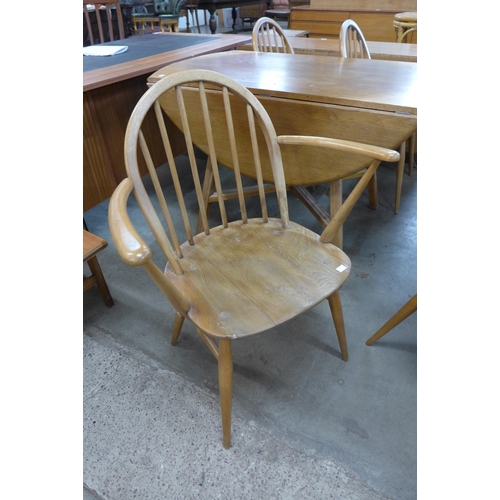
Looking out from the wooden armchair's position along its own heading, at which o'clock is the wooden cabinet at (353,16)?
The wooden cabinet is roughly at 8 o'clock from the wooden armchair.

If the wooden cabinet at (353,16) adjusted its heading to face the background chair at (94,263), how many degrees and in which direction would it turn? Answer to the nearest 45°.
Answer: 0° — it already faces it

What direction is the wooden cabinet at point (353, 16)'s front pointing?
toward the camera

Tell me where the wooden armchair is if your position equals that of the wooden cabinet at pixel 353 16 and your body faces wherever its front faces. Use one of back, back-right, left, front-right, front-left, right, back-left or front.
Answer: front

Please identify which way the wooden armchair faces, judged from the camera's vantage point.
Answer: facing the viewer and to the right of the viewer

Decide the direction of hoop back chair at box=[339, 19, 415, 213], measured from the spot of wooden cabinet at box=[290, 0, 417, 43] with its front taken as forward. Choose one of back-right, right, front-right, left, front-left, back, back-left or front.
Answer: front

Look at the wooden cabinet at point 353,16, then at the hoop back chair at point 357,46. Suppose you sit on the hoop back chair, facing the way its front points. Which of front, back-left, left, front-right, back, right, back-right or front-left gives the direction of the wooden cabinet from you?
back-left

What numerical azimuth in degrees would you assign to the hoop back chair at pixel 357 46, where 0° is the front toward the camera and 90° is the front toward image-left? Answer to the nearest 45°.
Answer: approximately 315°

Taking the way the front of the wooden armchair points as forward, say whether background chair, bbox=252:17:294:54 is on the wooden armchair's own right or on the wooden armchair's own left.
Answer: on the wooden armchair's own left

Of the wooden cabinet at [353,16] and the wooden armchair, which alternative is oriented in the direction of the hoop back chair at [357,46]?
the wooden cabinet

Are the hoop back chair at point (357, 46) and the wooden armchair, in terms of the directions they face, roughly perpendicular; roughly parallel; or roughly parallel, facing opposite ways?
roughly parallel
